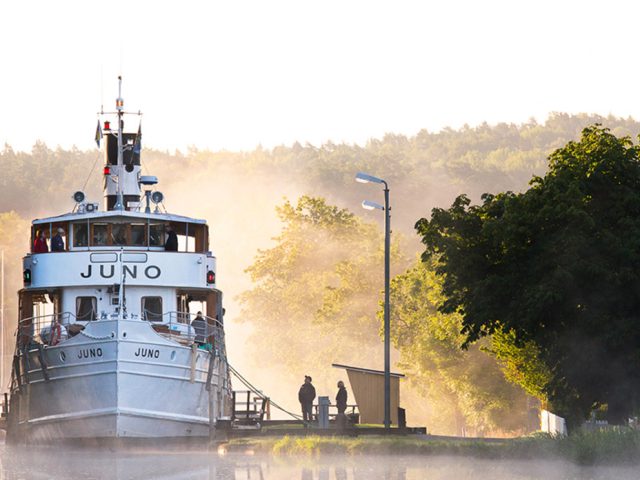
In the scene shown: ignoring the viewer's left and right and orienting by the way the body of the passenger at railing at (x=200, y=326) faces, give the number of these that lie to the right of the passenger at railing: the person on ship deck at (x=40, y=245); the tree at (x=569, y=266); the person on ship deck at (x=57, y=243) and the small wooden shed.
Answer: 2

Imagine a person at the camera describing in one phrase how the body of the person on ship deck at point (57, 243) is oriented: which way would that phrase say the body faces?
toward the camera

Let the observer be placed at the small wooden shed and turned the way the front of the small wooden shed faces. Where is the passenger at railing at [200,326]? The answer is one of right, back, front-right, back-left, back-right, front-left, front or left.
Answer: front-left

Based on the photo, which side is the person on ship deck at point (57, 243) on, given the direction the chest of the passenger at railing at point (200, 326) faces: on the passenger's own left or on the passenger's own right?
on the passenger's own right

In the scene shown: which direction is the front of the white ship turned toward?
toward the camera

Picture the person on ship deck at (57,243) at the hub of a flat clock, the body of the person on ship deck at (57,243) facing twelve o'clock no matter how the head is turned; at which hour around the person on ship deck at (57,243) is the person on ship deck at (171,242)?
the person on ship deck at (171,242) is roughly at 9 o'clock from the person on ship deck at (57,243).

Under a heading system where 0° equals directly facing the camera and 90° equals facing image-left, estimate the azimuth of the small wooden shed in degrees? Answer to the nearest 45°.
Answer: approximately 90°

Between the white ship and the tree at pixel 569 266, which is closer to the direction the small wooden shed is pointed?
the white ship

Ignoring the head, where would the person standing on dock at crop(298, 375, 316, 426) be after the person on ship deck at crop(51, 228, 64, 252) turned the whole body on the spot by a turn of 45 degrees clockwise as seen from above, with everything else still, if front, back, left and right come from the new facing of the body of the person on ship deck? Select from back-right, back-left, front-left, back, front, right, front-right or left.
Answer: back-left

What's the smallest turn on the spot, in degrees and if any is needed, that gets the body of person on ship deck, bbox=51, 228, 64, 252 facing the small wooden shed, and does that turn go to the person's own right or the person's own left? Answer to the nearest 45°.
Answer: approximately 90° to the person's own left

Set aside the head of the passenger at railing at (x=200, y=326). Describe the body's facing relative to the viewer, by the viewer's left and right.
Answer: facing the viewer

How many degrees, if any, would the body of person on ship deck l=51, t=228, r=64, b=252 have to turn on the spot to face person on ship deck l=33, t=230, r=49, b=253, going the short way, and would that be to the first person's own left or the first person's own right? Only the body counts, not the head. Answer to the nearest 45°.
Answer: approximately 135° to the first person's own right

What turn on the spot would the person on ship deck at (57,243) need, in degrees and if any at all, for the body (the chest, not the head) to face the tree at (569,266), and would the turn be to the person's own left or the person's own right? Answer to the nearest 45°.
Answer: approximately 45° to the person's own left
